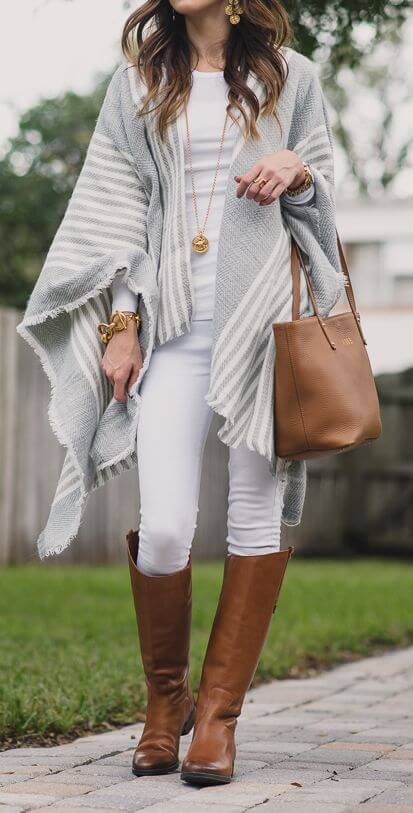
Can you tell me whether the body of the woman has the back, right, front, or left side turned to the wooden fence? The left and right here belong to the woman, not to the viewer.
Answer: back

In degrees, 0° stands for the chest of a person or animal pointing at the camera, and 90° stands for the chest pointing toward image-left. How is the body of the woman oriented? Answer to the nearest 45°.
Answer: approximately 0°
